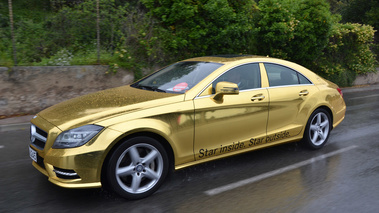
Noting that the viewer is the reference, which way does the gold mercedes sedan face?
facing the viewer and to the left of the viewer

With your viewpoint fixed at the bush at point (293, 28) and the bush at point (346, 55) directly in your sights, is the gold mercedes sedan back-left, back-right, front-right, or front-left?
back-right

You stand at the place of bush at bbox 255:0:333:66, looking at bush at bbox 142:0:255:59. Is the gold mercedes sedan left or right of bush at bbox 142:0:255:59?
left

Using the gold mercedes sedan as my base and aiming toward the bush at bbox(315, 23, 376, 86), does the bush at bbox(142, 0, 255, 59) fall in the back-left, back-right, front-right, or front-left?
front-left

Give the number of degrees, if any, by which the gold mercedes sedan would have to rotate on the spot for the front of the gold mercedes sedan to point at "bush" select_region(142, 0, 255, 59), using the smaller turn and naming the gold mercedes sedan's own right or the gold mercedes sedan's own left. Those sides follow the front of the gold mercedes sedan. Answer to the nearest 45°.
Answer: approximately 135° to the gold mercedes sedan's own right

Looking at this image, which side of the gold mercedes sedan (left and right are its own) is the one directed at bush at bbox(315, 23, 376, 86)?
back

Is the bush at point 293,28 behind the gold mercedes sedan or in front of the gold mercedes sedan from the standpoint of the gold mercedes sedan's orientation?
behind
